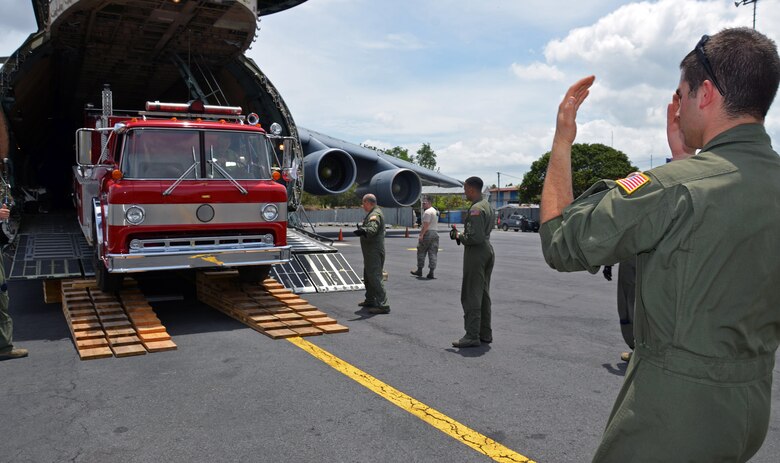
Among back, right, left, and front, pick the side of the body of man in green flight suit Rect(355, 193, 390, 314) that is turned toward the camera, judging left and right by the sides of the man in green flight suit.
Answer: left

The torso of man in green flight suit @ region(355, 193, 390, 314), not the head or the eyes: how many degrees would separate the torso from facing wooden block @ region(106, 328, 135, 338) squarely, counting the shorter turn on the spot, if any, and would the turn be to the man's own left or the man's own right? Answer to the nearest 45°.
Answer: approximately 45° to the man's own left

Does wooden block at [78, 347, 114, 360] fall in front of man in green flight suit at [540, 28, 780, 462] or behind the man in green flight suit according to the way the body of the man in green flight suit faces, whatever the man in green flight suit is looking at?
in front

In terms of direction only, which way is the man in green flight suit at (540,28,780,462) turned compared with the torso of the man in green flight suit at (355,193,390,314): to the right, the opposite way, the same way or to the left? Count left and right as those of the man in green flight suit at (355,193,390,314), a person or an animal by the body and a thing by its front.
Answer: to the right

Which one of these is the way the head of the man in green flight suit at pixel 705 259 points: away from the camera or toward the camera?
away from the camera
